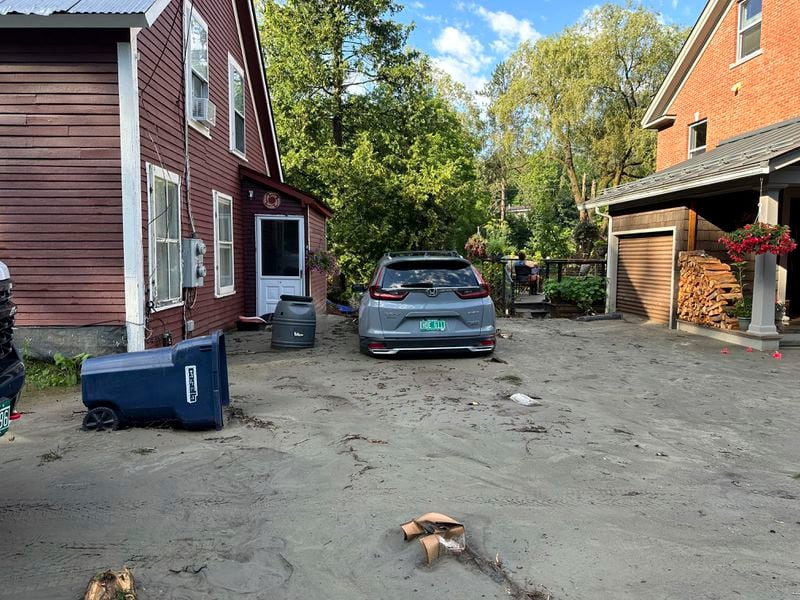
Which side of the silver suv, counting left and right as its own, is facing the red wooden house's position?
left

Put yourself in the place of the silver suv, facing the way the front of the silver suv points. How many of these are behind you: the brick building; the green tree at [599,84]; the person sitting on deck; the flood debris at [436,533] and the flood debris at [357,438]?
2

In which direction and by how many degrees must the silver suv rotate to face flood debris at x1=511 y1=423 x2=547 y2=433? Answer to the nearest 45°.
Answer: approximately 180°

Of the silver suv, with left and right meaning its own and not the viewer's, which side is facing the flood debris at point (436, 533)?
back

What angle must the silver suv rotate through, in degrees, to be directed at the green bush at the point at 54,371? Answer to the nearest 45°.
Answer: approximately 90° to its left

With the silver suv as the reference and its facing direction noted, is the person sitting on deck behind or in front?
in front

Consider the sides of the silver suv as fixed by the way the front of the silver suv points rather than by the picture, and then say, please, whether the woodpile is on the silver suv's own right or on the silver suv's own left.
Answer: on the silver suv's own right

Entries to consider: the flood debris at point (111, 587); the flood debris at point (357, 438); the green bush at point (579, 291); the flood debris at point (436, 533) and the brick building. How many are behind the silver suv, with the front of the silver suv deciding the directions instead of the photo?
3

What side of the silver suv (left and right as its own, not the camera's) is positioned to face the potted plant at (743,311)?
right

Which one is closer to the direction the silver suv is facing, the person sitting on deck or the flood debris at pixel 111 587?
the person sitting on deck

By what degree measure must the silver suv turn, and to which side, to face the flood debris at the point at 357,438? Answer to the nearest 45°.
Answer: approximately 180°

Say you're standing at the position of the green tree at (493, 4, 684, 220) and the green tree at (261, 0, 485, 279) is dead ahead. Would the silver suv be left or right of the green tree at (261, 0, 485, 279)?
left

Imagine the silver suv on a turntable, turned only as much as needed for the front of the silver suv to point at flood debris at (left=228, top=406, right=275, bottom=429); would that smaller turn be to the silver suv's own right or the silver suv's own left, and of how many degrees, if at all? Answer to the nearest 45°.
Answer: approximately 135° to the silver suv's own left

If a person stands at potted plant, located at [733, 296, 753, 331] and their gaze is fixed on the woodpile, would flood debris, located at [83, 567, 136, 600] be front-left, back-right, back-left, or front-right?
back-left

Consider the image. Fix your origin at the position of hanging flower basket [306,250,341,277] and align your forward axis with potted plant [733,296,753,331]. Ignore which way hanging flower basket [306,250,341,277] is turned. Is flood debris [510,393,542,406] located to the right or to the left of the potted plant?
right

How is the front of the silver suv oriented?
away from the camera
